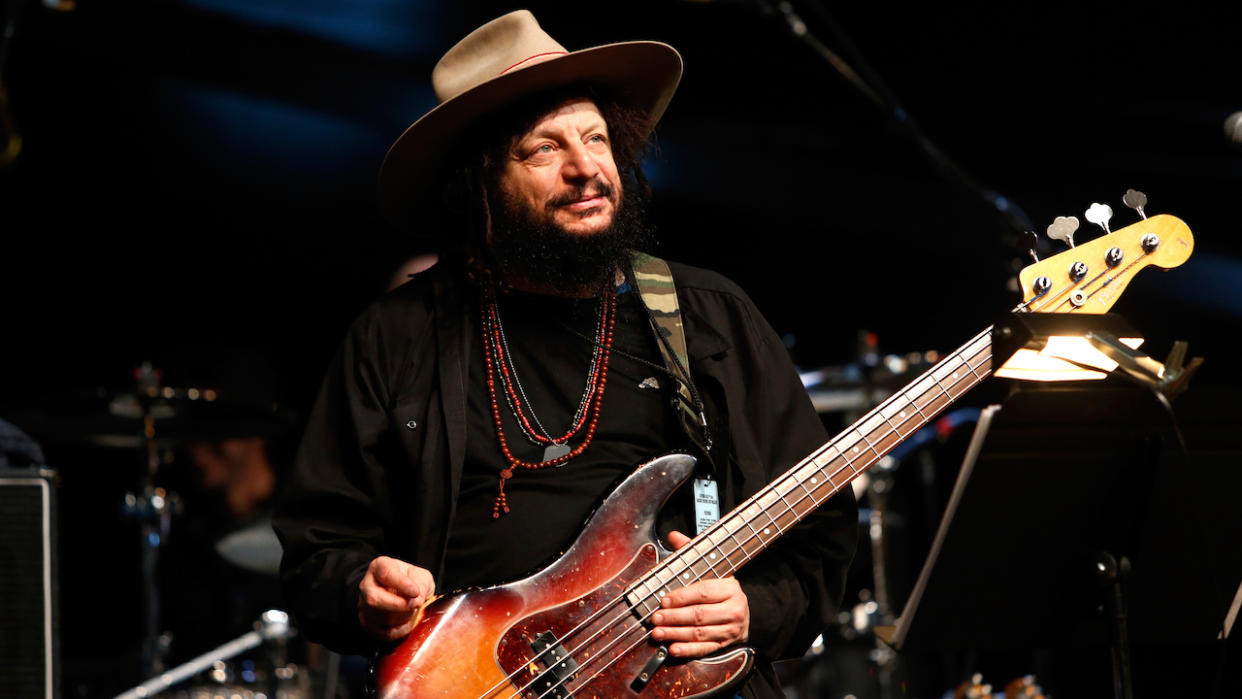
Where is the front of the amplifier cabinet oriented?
toward the camera

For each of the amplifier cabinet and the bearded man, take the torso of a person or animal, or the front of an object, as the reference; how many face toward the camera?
2

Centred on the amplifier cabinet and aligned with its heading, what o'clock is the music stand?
The music stand is roughly at 10 o'clock from the amplifier cabinet.

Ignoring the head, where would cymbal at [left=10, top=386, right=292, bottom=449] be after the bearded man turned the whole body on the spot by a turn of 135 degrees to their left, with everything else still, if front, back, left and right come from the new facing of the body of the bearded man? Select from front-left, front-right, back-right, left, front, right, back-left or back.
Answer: left

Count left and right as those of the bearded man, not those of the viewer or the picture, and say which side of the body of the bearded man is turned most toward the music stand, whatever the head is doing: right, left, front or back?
left

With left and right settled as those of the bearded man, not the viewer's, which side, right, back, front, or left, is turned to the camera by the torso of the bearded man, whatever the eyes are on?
front

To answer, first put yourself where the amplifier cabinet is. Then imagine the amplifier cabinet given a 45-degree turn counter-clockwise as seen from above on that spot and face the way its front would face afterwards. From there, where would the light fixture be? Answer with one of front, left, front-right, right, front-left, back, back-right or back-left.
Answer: front

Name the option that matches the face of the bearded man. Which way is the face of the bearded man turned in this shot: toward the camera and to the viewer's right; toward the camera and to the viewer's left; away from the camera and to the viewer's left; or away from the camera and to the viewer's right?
toward the camera and to the viewer's right

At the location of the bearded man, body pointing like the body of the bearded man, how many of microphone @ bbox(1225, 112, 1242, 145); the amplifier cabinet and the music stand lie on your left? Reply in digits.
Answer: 2

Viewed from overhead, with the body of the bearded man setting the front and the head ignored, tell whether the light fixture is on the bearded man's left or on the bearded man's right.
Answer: on the bearded man's left

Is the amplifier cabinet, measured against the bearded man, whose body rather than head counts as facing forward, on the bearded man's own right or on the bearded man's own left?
on the bearded man's own right

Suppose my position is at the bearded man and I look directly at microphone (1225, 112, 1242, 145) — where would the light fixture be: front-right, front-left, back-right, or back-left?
front-right

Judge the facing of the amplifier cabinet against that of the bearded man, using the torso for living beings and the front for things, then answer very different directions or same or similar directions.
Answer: same or similar directions

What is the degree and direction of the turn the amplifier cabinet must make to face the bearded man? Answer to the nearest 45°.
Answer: approximately 45° to its left

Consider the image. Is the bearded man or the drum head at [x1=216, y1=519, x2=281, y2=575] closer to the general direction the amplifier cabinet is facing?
the bearded man
